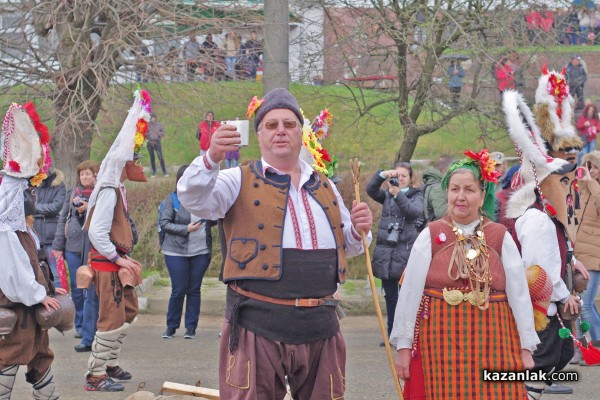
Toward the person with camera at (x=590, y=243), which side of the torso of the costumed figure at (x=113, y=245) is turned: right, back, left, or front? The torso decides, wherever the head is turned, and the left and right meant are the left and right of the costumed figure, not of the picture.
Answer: front

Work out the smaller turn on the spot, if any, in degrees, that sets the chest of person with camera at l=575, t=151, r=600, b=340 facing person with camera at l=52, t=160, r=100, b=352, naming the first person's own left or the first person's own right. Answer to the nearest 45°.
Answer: approximately 45° to the first person's own right

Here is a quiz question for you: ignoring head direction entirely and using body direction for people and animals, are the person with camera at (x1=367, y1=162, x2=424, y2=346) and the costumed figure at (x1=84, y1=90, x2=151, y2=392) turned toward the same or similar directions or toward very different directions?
very different directions

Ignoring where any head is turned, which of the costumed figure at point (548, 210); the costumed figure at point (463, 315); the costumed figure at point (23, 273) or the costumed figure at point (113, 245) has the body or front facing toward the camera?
the costumed figure at point (463, 315)

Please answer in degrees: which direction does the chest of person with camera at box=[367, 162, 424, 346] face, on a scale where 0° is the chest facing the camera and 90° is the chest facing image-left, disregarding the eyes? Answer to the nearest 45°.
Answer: approximately 45°

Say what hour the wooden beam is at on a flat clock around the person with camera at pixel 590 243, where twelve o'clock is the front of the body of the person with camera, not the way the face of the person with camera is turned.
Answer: The wooden beam is roughly at 12 o'clock from the person with camera.

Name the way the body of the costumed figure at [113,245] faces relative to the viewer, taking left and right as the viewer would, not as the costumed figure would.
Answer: facing to the right of the viewer

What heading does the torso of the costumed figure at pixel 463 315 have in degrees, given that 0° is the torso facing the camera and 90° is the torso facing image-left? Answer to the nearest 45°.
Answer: approximately 0°
